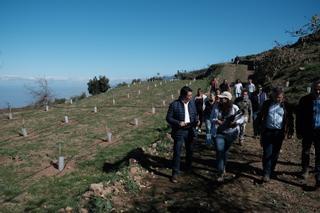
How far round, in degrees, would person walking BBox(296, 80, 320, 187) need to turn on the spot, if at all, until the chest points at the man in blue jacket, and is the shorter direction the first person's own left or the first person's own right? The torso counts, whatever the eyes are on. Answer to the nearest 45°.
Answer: approximately 90° to the first person's own right

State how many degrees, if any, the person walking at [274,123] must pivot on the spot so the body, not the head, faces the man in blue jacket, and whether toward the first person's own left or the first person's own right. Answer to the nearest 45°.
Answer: approximately 90° to the first person's own right

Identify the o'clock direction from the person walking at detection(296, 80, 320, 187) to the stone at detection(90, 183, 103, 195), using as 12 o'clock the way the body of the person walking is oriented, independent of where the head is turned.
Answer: The stone is roughly at 2 o'clock from the person walking.

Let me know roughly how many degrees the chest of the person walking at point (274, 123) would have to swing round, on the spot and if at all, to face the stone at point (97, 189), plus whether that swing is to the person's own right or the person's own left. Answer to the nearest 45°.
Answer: approximately 45° to the person's own right

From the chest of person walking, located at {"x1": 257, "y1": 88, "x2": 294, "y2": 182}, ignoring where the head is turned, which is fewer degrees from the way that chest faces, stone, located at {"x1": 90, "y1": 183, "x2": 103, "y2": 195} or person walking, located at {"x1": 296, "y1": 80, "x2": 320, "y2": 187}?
the stone

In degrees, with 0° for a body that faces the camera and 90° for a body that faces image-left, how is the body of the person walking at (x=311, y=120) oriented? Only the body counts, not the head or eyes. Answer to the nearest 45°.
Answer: approximately 0°

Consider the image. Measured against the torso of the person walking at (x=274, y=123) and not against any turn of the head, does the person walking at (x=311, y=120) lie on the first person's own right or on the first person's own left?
on the first person's own left

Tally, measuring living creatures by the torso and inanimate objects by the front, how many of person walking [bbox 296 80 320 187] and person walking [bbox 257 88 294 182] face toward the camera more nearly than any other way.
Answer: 2
